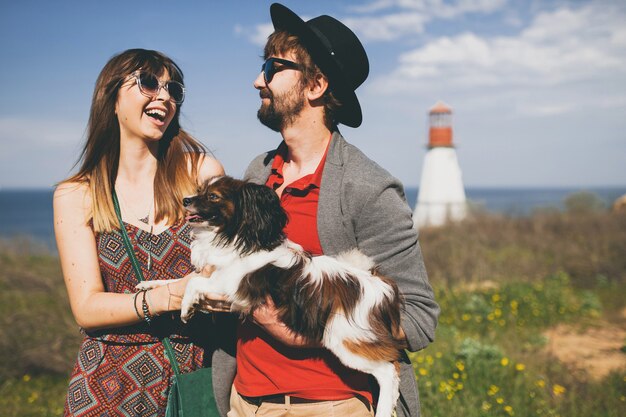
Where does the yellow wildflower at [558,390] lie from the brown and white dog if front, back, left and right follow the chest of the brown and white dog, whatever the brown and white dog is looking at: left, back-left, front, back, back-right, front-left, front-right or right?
back-right

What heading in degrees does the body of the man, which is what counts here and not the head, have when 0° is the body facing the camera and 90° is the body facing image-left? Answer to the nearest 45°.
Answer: approximately 45°

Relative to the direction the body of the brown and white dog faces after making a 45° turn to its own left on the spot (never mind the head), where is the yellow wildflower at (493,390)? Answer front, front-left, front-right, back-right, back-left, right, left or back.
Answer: back

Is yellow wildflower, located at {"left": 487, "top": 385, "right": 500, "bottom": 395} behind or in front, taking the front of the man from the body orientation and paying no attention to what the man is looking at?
behind

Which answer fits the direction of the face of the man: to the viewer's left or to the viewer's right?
to the viewer's left

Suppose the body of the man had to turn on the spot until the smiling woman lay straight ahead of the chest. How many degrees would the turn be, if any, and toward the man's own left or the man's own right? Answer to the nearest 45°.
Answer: approximately 45° to the man's own right

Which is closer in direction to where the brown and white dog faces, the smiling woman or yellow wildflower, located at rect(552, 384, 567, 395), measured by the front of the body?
the smiling woman

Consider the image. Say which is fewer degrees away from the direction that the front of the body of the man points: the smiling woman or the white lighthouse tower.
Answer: the smiling woman

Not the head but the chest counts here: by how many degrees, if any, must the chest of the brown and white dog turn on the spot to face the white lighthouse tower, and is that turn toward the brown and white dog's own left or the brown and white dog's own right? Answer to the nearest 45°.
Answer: approximately 90° to the brown and white dog's own right

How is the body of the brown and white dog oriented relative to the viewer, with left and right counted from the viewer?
facing to the left of the viewer

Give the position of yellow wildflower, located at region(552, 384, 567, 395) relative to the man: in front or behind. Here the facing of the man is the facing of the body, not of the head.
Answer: behind

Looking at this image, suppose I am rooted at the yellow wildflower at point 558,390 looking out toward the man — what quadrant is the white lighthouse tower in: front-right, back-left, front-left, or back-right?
back-right
